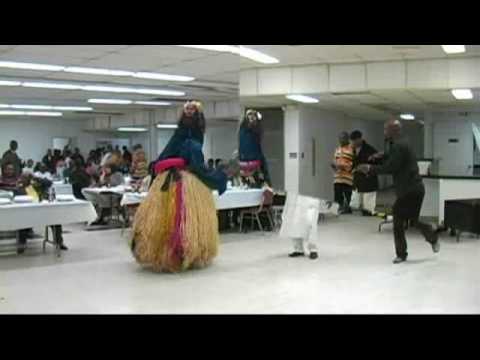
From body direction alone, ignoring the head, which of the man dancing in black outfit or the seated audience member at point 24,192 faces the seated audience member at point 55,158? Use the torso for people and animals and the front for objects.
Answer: the man dancing in black outfit

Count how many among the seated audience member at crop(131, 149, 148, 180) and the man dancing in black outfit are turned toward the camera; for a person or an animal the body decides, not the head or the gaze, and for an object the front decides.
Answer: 1

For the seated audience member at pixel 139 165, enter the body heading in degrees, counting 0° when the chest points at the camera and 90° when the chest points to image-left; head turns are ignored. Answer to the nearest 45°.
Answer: approximately 0°

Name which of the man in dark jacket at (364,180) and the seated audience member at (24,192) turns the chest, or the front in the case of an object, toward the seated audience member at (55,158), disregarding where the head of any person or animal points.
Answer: the man in dark jacket

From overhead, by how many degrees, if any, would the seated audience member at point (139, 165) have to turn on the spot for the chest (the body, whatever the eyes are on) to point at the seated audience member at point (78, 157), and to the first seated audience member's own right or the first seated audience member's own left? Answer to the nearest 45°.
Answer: approximately 45° to the first seated audience member's own right

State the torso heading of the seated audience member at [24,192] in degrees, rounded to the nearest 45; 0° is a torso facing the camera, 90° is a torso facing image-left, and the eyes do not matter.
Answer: approximately 315°

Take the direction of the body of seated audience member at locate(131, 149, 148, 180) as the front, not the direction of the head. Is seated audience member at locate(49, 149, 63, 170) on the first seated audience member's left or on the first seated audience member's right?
on the first seated audience member's right

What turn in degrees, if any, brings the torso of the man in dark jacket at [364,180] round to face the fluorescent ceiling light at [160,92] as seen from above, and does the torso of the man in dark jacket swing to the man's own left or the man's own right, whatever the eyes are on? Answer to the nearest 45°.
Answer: approximately 45° to the man's own right

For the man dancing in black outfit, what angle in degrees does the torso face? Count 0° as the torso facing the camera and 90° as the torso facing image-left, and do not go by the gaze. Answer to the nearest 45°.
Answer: approximately 90°

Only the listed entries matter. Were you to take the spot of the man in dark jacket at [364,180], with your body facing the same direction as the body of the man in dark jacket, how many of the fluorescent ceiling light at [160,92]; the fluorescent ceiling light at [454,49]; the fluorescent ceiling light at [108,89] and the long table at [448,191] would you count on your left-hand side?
2
